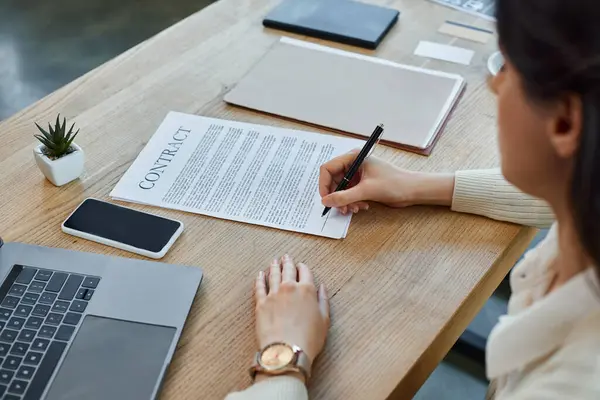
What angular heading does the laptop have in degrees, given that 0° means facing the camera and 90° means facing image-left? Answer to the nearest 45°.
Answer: approximately 270°

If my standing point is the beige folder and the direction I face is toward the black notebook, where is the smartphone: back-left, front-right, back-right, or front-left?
back-left

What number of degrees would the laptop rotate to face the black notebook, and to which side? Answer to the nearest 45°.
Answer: approximately 45° to its left

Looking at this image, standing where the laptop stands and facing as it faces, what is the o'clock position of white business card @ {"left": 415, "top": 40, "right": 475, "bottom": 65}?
The white business card is roughly at 11 o'clock from the laptop.

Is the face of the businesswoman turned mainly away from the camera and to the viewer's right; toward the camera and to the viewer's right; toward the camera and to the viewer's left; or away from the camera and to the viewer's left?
away from the camera and to the viewer's left

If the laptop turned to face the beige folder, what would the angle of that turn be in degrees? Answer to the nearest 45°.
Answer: approximately 45° to its left
